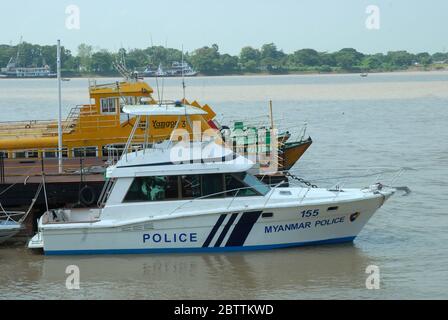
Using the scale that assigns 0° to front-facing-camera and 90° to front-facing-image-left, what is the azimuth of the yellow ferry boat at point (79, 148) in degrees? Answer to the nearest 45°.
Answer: approximately 270°

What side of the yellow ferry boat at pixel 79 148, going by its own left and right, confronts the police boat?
right

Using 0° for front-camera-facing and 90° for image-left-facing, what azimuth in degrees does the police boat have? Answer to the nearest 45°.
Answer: approximately 270°

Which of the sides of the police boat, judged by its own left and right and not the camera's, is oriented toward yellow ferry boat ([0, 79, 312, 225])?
left

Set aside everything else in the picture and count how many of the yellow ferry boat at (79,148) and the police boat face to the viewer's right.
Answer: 2
